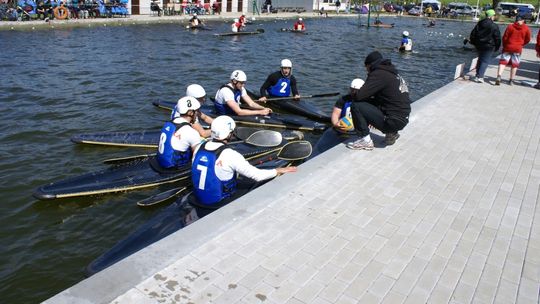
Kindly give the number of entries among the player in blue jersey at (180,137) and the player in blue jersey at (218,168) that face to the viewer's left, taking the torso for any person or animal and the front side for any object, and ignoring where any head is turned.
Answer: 0

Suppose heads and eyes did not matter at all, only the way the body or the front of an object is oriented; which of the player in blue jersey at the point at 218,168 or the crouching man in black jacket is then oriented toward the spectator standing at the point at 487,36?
the player in blue jersey

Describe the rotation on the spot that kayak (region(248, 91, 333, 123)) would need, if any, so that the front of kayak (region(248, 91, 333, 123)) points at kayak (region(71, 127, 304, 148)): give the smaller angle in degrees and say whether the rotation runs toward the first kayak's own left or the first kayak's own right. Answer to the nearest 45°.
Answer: approximately 90° to the first kayak's own right

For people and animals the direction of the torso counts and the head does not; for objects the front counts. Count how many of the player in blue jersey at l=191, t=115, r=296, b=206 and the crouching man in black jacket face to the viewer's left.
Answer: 1

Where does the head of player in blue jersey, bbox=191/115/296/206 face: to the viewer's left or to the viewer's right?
to the viewer's right

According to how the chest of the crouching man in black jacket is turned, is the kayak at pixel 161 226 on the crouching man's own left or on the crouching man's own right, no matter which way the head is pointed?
on the crouching man's own left

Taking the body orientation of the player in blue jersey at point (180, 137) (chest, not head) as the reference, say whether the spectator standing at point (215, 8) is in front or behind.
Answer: in front

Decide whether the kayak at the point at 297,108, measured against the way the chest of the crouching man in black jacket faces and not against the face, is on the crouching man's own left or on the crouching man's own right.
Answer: on the crouching man's own right

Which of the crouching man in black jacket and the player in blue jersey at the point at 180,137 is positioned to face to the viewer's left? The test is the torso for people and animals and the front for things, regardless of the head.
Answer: the crouching man in black jacket

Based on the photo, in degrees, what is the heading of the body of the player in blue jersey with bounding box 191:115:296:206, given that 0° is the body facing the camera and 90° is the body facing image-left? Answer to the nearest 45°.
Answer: approximately 225°

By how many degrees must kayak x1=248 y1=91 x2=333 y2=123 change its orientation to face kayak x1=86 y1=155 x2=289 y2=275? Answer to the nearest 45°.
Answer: approximately 45° to its right

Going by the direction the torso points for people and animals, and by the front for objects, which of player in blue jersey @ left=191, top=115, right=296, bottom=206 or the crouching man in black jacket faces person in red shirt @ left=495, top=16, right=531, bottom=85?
the player in blue jersey

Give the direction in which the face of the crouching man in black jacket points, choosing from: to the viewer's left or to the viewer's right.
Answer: to the viewer's left

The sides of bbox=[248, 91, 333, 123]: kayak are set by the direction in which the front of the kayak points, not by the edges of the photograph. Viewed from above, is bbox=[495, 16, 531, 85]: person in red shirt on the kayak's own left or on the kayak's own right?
on the kayak's own left

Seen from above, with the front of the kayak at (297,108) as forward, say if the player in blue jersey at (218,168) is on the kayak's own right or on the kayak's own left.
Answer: on the kayak's own right

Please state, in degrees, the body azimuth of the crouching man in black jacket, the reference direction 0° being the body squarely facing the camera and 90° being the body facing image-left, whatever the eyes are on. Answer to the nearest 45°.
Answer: approximately 90°

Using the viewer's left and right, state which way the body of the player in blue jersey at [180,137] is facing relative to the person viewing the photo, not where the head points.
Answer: facing away from the viewer and to the right of the viewer
